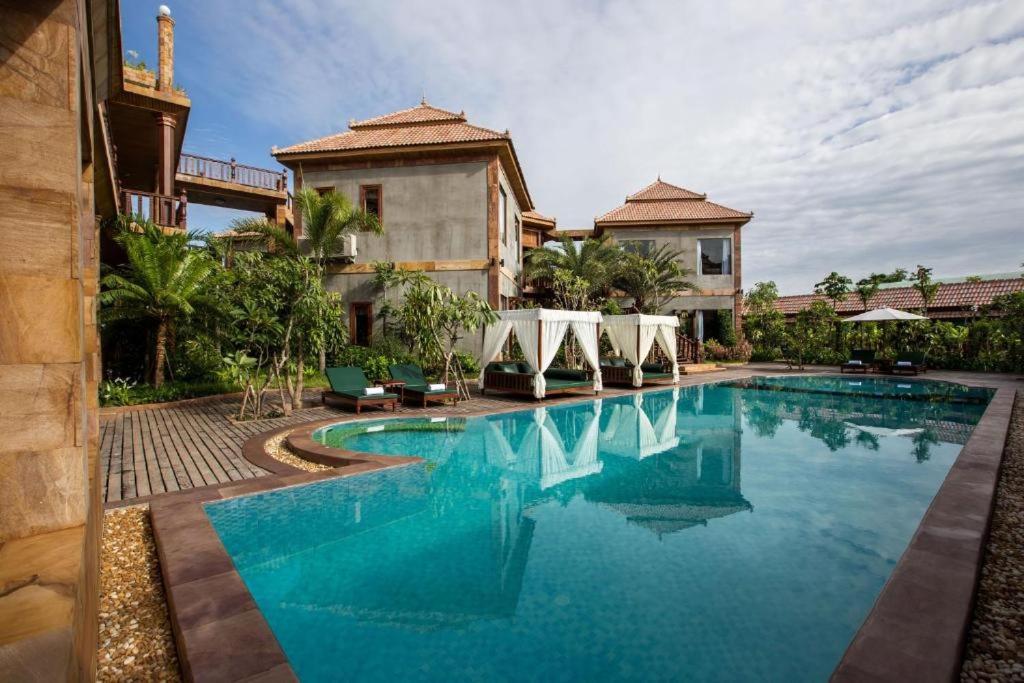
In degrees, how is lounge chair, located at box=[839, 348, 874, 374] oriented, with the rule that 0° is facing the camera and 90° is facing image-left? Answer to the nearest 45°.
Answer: approximately 45°

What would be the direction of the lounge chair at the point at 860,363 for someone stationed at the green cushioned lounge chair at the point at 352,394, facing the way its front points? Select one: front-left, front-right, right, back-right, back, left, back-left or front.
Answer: front-left

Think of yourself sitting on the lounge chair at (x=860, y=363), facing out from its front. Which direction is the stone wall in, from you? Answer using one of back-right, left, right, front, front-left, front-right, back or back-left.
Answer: front-left

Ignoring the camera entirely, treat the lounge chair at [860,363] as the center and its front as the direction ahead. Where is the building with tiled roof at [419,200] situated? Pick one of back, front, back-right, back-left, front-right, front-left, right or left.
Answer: front

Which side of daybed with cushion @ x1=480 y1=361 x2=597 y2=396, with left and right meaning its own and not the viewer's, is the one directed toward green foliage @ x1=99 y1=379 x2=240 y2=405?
right

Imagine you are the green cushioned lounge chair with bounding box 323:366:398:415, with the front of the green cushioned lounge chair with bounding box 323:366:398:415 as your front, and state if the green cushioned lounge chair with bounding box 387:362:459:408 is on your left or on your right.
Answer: on your left

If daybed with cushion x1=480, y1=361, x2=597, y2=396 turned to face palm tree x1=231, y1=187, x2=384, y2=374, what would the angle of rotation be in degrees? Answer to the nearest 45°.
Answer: approximately 135° to its right

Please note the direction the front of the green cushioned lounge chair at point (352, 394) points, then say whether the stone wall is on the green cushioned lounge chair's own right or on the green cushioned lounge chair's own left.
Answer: on the green cushioned lounge chair's own right

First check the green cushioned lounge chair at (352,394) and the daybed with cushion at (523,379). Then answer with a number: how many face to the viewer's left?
0

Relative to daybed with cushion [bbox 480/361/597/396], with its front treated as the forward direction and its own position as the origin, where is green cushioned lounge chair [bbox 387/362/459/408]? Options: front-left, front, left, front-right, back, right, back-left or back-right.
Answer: right

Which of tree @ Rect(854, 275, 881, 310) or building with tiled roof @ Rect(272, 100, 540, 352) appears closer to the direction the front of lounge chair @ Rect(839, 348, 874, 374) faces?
the building with tiled roof

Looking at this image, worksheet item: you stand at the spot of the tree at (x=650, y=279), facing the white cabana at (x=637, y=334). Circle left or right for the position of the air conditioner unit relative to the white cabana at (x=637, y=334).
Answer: right

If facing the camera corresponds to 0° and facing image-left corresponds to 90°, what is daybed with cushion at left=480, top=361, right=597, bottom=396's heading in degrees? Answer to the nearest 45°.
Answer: approximately 315°

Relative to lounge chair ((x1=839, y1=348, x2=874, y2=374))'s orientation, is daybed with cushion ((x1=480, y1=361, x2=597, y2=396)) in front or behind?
in front
